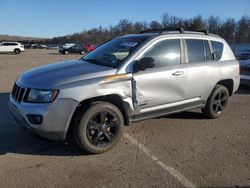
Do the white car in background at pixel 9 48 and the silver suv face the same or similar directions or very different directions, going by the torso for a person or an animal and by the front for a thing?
same or similar directions

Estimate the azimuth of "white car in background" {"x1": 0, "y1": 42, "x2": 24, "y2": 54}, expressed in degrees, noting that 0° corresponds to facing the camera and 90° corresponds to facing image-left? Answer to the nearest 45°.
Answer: approximately 90°

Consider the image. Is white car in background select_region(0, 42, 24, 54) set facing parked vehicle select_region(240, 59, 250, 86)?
no

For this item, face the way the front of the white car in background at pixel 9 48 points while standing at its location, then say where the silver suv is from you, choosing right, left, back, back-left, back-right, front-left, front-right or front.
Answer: left

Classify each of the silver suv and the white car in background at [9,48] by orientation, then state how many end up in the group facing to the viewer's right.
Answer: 0

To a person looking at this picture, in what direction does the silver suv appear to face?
facing the viewer and to the left of the viewer

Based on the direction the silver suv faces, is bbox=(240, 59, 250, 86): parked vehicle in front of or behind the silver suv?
behind

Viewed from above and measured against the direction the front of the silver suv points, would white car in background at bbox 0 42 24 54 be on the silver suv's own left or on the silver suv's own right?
on the silver suv's own right
